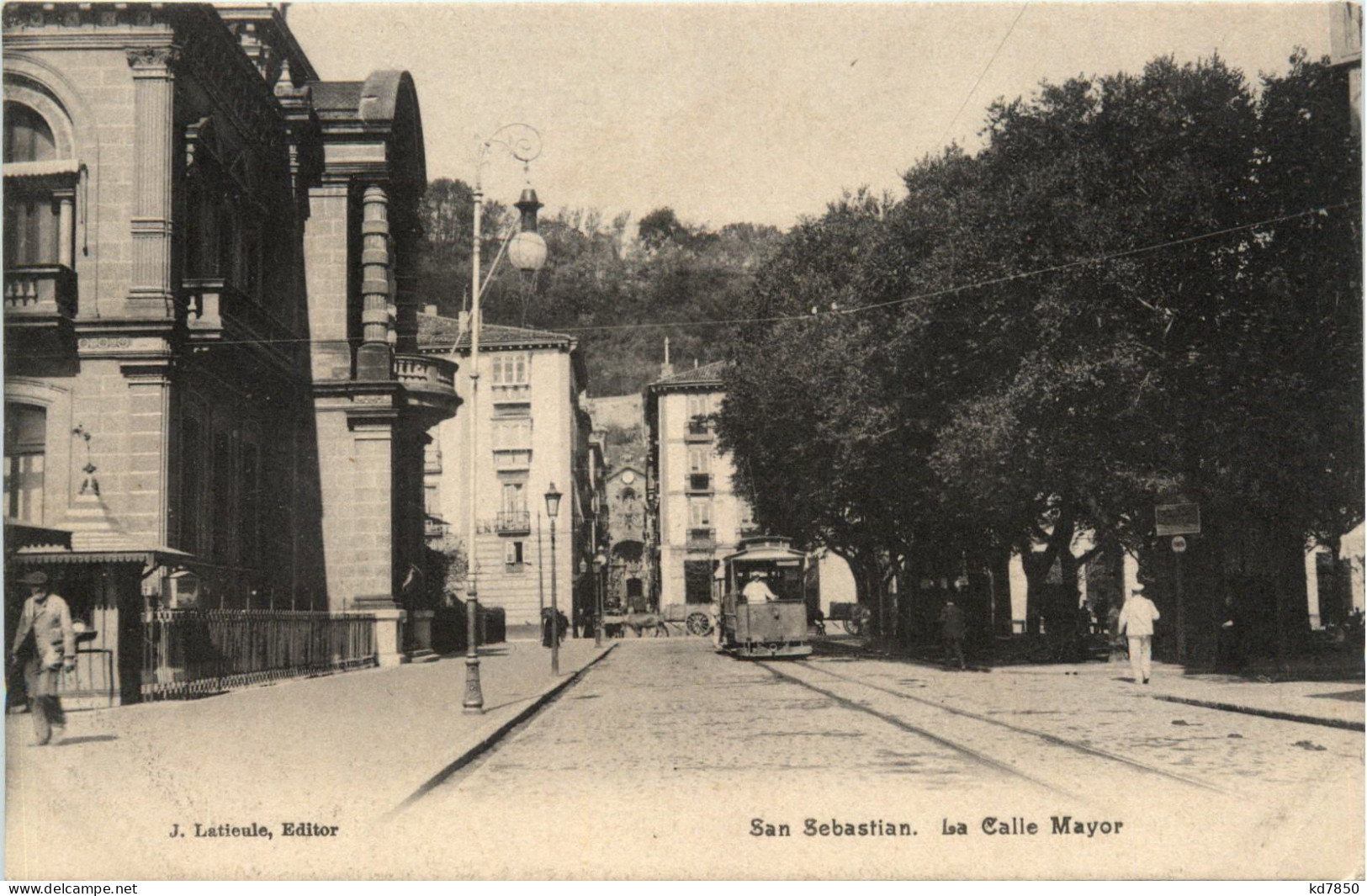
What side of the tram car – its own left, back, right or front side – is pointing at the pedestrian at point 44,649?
front

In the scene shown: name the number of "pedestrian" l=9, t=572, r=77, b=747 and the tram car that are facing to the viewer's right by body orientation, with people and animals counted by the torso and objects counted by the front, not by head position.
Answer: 0

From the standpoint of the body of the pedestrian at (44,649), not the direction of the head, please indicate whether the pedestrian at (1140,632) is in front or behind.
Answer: behind

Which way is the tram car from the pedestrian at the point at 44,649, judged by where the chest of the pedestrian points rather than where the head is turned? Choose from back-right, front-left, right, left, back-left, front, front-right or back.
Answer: back

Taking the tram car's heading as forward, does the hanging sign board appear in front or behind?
in front

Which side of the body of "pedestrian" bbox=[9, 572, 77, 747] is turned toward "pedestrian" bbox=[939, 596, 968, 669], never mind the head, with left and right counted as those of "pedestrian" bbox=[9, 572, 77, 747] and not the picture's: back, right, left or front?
back

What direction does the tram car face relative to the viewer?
toward the camera

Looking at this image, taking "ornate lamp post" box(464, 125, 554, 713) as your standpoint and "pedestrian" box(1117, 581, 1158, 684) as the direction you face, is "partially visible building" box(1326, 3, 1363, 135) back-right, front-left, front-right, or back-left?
front-left

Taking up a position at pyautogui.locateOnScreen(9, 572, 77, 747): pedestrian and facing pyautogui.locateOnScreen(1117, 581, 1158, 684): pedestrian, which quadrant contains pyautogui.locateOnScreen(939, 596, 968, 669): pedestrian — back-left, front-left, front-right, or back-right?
front-left

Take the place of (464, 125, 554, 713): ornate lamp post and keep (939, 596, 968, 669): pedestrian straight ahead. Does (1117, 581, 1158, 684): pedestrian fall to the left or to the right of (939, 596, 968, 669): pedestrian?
right
